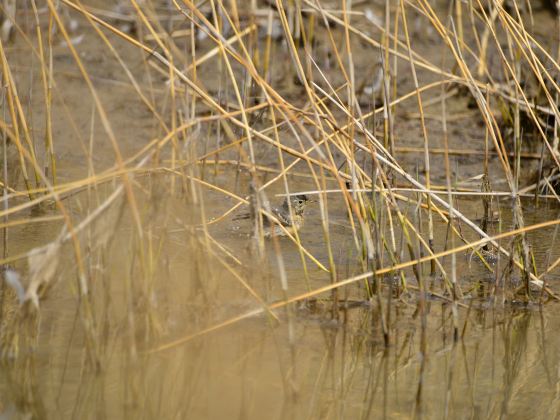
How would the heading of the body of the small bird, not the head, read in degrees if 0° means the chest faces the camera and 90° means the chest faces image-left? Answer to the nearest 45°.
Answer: approximately 270°
